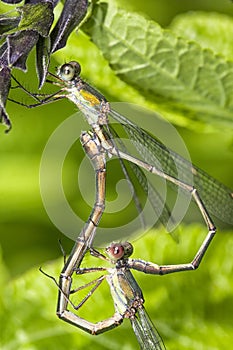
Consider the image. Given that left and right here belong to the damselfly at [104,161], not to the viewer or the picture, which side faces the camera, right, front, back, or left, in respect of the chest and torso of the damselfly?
left
